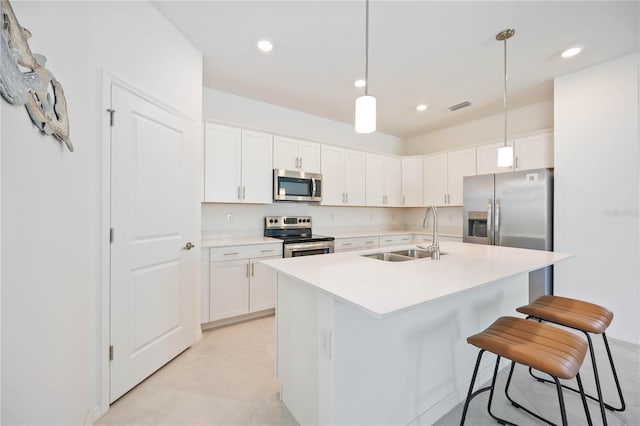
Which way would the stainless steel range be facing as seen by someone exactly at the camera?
facing the viewer and to the right of the viewer

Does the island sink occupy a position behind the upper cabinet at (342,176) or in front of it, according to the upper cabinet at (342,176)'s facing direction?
in front

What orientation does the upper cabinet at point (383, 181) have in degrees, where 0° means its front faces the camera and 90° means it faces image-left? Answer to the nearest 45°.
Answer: approximately 315°

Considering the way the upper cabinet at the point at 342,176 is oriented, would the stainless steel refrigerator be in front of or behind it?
in front

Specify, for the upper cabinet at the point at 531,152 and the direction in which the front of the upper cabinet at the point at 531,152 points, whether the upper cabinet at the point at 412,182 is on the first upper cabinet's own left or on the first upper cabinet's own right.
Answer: on the first upper cabinet's own right

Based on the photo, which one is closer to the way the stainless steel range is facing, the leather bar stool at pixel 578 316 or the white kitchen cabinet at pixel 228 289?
the leather bar stool

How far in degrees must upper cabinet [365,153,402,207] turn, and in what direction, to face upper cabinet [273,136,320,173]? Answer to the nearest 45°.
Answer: approximately 90° to its right

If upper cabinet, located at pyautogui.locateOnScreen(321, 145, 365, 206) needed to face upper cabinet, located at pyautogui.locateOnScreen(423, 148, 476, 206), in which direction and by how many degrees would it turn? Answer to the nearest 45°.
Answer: approximately 45° to its left

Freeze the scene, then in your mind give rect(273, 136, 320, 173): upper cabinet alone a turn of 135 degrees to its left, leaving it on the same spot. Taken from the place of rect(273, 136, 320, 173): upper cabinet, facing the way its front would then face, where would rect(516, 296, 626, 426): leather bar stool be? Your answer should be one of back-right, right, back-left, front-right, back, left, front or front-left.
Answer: back-right

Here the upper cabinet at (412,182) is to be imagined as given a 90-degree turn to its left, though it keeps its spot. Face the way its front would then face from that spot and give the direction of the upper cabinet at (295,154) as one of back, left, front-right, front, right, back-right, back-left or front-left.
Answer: back-right
